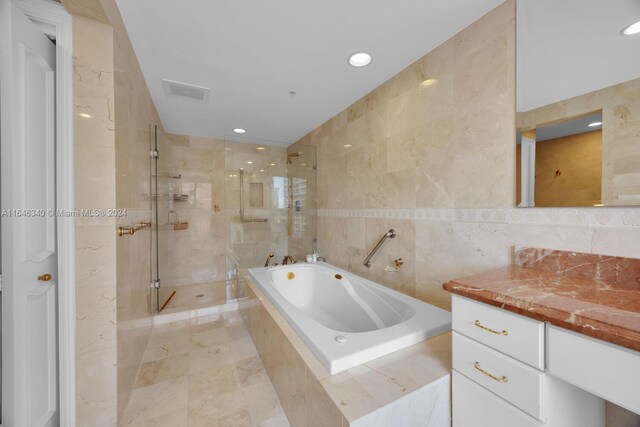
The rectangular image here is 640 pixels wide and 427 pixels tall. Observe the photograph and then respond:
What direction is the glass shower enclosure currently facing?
toward the camera

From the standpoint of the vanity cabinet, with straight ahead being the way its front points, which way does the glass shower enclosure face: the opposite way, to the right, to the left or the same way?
to the left

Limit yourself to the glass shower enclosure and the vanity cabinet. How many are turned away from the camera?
0

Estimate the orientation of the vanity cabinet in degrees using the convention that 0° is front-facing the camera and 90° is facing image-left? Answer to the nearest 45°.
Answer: approximately 45°

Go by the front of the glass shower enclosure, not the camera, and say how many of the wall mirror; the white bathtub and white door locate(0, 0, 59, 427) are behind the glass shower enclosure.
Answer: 0

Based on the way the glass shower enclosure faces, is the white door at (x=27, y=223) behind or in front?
in front

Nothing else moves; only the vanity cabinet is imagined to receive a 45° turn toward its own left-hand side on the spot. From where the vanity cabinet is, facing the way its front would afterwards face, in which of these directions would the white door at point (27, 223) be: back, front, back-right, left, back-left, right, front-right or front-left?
front-right

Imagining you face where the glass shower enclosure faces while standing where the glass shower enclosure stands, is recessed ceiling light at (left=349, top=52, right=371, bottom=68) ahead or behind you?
ahead
